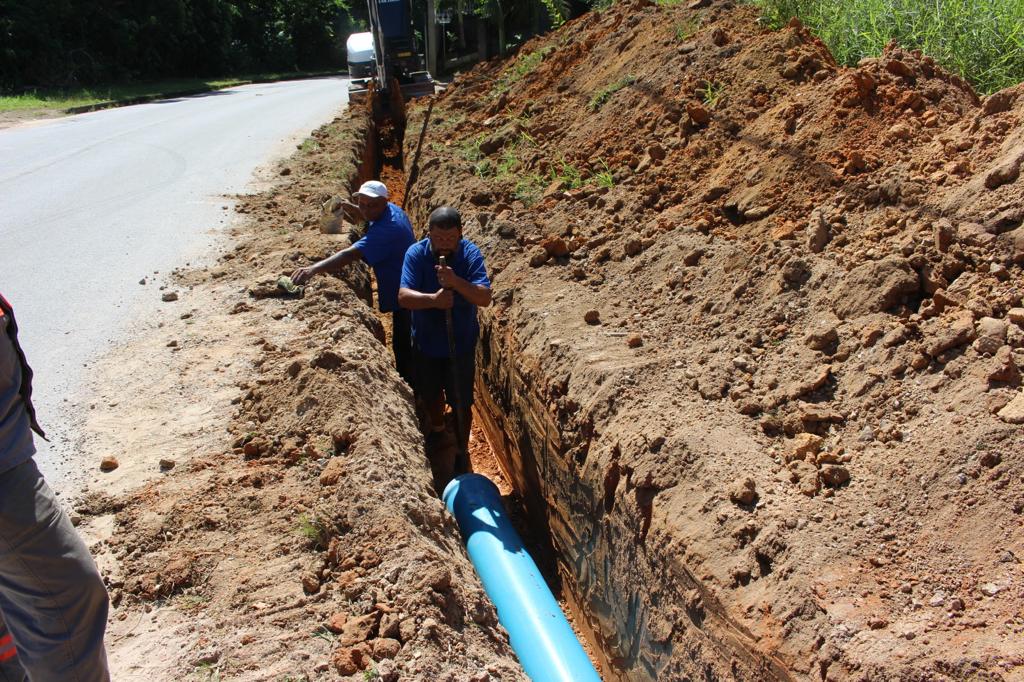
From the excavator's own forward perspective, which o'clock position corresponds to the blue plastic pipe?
The blue plastic pipe is roughly at 12 o'clock from the excavator.

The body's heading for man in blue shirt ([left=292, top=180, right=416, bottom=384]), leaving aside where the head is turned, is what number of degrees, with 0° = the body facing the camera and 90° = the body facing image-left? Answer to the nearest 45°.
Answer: approximately 45°

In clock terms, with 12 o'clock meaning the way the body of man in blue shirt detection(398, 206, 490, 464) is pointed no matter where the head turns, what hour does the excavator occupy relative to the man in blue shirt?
The excavator is roughly at 6 o'clock from the man in blue shirt.

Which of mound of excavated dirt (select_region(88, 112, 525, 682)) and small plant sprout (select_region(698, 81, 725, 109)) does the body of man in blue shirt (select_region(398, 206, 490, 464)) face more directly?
the mound of excavated dirt

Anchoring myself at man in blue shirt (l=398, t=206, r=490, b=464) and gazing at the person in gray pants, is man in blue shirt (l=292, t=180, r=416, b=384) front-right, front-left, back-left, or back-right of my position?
back-right

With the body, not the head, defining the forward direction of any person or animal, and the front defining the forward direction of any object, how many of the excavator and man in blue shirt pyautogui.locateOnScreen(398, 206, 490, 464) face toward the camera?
2

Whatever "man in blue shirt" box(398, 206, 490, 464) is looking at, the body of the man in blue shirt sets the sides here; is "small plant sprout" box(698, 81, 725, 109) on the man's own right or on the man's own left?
on the man's own left

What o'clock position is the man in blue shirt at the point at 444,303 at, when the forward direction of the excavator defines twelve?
The man in blue shirt is roughly at 12 o'clock from the excavator.

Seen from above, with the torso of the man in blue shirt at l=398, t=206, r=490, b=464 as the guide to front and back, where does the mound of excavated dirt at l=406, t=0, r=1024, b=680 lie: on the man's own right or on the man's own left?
on the man's own left
